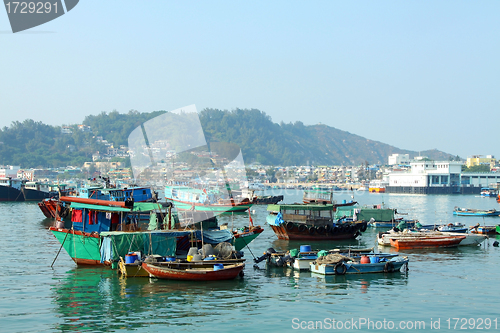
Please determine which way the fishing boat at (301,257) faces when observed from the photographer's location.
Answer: facing to the right of the viewer

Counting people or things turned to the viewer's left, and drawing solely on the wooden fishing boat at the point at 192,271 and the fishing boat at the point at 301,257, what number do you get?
1

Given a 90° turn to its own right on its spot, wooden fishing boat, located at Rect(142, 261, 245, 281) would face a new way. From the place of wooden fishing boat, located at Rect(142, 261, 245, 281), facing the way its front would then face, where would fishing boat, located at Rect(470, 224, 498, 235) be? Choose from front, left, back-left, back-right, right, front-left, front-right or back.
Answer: front-right

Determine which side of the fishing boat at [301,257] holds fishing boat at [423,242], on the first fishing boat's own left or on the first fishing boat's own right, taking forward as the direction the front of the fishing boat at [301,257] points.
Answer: on the first fishing boat's own left

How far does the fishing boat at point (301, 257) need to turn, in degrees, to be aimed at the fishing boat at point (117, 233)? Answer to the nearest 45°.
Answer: approximately 180°

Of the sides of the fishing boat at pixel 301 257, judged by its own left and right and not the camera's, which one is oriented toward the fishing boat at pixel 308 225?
left

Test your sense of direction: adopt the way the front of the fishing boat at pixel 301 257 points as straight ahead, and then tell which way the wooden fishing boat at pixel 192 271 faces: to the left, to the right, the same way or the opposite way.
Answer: the opposite way

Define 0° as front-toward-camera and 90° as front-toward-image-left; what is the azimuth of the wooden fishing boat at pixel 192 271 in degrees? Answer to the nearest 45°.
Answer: approximately 90°

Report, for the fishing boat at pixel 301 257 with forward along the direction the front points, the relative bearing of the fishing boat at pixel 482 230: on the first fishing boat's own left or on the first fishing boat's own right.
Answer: on the first fishing boat's own left
